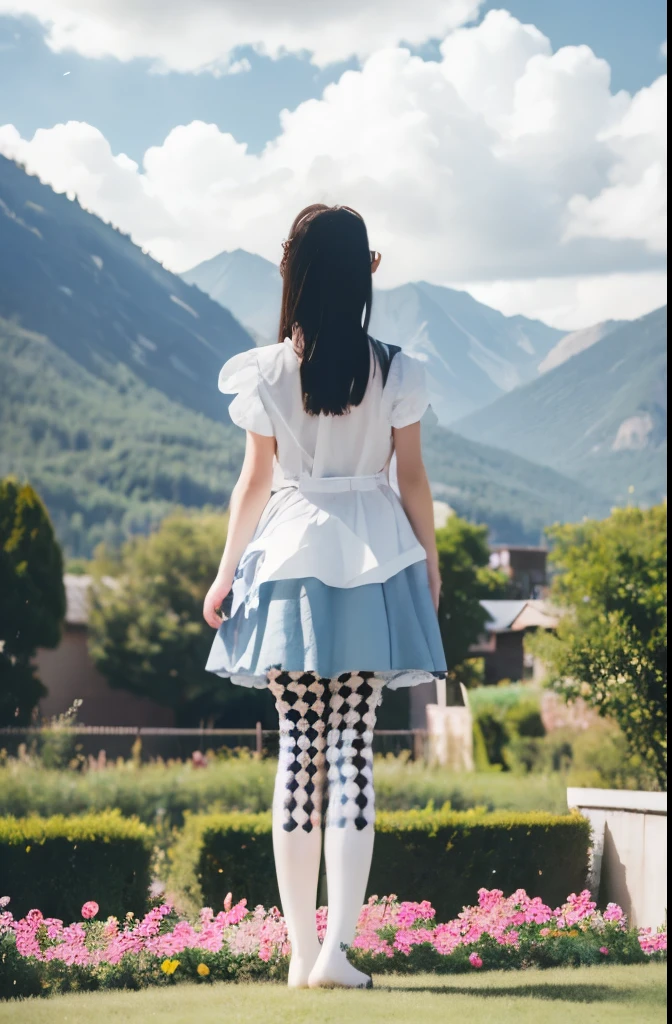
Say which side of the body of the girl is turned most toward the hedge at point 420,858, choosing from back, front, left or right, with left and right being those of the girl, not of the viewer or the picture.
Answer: front

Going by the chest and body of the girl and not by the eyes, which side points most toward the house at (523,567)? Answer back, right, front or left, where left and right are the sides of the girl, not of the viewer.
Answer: front

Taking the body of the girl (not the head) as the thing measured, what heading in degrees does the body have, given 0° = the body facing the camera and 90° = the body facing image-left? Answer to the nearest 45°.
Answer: approximately 180°

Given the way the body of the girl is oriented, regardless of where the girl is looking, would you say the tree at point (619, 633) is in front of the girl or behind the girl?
in front

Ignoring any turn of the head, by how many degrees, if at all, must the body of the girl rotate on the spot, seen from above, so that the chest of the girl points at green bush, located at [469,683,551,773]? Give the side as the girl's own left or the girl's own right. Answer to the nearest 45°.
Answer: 0° — they already face it

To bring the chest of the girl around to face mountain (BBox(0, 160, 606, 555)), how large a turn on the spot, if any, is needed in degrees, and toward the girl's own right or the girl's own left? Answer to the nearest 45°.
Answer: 0° — they already face it
